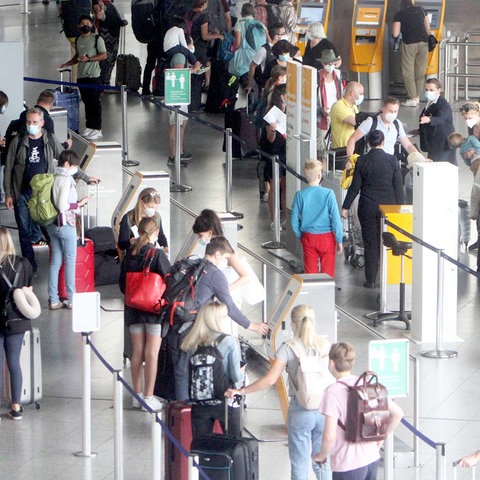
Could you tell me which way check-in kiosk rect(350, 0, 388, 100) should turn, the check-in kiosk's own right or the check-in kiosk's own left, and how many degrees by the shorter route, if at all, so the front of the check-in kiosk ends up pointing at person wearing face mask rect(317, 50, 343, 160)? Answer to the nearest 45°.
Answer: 0° — it already faces them

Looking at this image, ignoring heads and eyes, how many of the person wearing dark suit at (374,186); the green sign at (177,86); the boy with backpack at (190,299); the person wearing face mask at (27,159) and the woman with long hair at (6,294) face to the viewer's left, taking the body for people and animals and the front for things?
0

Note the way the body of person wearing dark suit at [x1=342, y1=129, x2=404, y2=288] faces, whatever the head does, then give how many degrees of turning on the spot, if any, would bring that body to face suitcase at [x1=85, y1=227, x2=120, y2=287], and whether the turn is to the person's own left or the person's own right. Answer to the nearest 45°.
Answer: approximately 90° to the person's own left

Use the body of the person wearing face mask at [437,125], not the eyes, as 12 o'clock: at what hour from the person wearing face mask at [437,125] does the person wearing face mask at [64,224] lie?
the person wearing face mask at [64,224] is roughly at 12 o'clock from the person wearing face mask at [437,125].

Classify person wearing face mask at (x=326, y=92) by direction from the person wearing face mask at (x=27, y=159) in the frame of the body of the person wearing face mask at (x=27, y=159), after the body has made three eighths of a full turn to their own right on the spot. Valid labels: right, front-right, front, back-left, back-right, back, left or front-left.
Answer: right

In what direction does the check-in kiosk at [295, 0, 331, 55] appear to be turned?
toward the camera

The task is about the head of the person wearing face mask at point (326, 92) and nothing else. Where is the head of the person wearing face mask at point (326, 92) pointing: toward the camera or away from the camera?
toward the camera

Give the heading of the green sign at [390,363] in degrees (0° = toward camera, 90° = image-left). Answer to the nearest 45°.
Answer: approximately 0°

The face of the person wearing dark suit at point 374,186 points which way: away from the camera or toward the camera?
away from the camera

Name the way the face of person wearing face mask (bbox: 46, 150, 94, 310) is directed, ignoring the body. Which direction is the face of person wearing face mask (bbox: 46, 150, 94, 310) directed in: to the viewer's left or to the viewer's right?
to the viewer's right

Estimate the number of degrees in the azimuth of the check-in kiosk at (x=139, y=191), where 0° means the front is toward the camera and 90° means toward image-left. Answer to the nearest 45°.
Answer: approximately 90°

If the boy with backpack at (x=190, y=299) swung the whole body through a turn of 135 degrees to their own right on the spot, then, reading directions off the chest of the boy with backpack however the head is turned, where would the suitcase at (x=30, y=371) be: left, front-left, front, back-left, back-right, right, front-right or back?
right

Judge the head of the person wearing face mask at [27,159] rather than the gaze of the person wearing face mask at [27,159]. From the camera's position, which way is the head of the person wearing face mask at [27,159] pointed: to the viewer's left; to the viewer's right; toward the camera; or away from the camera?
toward the camera

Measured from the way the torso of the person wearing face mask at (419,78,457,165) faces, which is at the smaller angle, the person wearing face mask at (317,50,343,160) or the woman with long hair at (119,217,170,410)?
the woman with long hair

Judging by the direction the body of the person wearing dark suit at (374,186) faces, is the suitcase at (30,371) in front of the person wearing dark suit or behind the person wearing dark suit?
behind

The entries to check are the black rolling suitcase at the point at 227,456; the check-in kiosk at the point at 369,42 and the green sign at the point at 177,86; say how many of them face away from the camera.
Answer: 0
